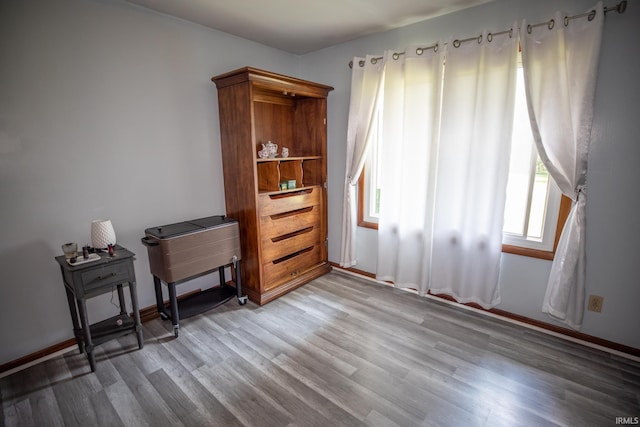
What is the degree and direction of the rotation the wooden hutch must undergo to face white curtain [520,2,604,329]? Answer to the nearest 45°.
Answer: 0° — it already faces it

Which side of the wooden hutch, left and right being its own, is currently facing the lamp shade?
right

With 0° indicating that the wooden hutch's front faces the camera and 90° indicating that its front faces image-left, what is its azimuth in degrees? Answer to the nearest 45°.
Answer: approximately 315°

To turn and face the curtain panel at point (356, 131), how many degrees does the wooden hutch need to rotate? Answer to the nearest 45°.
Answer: approximately 45° to its left

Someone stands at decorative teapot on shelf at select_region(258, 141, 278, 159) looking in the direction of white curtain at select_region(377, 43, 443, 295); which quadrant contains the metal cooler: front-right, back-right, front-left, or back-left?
back-right
